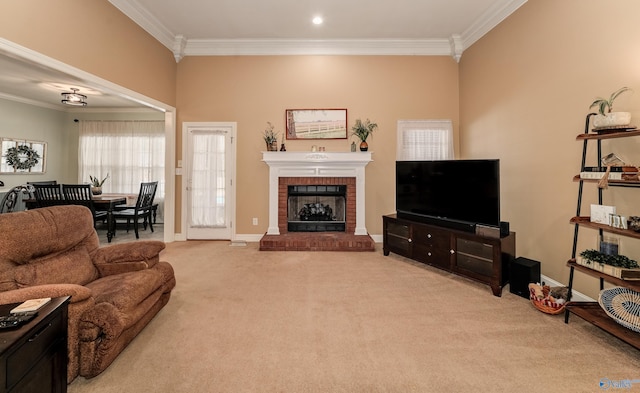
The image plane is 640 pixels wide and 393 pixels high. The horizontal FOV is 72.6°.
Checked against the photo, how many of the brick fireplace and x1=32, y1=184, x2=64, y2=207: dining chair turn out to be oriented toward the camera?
1

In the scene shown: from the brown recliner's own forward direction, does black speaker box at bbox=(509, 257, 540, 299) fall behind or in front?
in front

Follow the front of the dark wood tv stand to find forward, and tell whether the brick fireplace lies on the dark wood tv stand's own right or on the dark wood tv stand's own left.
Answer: on the dark wood tv stand's own right

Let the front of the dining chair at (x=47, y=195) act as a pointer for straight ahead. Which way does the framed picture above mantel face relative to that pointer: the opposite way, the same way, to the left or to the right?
the opposite way

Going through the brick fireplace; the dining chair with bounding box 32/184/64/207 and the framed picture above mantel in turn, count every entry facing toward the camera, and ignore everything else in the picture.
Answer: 2

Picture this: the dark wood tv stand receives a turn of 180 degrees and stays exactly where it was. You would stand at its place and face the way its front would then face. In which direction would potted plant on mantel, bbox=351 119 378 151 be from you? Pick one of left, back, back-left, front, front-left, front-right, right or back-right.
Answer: left

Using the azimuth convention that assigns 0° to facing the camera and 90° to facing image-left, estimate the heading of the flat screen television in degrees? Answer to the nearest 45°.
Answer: approximately 45°

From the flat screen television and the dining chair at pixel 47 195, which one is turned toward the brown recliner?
the flat screen television

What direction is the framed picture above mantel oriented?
toward the camera

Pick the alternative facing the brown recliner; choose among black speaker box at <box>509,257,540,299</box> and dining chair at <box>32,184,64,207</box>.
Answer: the black speaker box

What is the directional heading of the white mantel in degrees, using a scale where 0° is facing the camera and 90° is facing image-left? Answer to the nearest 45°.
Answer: approximately 0°

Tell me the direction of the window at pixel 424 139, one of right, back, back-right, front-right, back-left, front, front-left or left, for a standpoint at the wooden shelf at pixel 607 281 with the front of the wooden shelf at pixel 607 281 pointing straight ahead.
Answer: right

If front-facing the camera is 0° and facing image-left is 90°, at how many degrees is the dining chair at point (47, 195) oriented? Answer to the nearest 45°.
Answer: approximately 225°

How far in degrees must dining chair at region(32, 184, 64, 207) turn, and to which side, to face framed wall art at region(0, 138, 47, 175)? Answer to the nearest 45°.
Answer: approximately 45° to its left
